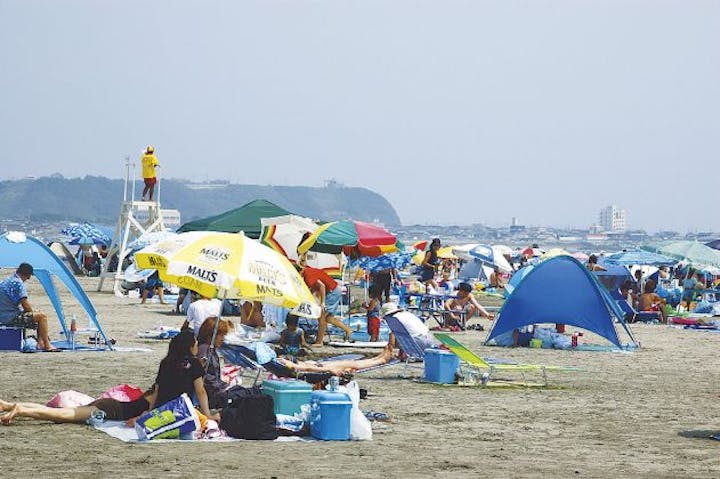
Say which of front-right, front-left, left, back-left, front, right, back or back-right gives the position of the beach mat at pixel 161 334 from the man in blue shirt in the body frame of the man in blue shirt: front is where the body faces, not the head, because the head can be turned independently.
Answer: front-left

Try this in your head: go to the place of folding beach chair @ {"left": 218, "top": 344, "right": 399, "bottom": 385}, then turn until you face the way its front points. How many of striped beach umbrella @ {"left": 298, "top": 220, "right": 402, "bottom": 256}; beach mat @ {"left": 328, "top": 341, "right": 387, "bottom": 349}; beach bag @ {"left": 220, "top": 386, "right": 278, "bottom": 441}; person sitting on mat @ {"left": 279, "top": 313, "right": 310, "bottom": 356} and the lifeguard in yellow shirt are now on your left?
4

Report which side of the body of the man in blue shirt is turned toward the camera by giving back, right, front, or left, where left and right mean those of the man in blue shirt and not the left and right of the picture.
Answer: right

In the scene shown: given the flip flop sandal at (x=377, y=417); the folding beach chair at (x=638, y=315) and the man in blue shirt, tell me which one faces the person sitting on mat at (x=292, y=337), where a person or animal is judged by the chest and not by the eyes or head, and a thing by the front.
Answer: the man in blue shirt

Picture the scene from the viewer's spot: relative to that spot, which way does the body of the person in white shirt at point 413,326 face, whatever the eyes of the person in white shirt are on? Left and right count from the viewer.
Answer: facing to the left of the viewer
